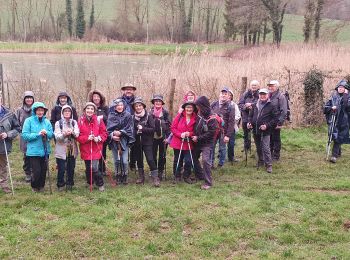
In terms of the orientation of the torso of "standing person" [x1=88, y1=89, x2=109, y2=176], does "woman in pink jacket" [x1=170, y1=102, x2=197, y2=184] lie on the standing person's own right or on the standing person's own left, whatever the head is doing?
on the standing person's own left

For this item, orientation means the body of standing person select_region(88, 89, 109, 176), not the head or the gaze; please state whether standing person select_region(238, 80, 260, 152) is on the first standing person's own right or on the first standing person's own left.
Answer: on the first standing person's own left

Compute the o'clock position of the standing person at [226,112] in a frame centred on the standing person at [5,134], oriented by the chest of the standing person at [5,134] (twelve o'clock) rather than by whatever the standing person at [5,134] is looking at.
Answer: the standing person at [226,112] is roughly at 9 o'clock from the standing person at [5,134].
